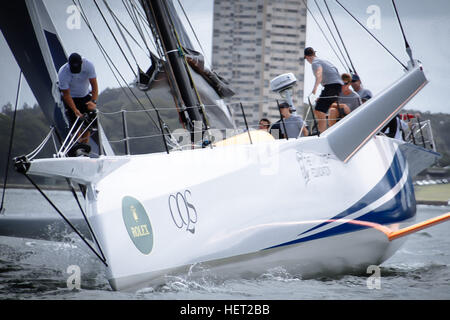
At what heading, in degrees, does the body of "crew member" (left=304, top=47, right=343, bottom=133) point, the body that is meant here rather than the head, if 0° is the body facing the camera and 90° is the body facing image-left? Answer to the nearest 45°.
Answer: approximately 90°

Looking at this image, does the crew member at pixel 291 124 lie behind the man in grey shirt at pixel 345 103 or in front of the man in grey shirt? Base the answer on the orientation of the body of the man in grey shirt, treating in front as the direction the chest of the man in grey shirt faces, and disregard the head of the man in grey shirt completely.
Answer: in front

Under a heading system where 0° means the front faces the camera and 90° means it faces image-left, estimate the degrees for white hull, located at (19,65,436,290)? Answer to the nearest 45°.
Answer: approximately 45°

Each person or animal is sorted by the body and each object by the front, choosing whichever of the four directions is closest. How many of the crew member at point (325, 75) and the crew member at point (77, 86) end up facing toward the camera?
1

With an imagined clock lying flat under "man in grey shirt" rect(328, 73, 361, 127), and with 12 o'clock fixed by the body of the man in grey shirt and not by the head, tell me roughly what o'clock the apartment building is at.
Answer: The apartment building is roughly at 4 o'clock from the man in grey shirt.

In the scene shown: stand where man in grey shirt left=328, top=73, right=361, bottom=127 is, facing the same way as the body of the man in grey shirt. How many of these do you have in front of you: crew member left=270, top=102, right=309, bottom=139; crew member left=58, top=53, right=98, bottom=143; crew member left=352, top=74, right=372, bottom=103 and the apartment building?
2

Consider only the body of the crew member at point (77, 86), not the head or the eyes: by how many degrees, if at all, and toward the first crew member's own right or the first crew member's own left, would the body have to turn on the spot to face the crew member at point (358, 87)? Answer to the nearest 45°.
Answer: approximately 135° to the first crew member's own left

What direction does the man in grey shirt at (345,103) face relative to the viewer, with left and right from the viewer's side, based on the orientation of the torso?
facing the viewer and to the left of the viewer

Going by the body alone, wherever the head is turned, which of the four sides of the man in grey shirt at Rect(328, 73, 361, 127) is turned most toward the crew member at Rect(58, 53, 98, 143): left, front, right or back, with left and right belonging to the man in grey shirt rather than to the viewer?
front

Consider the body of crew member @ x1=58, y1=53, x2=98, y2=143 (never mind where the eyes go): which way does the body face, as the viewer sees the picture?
toward the camera

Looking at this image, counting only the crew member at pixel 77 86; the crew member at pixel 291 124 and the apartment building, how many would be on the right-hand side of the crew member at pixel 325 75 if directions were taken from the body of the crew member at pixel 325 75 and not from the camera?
1

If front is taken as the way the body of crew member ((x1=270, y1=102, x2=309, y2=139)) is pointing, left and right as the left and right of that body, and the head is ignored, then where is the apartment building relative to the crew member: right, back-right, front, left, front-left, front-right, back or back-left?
back-right

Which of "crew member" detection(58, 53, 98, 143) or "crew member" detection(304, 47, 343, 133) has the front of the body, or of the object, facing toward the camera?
"crew member" detection(58, 53, 98, 143)
